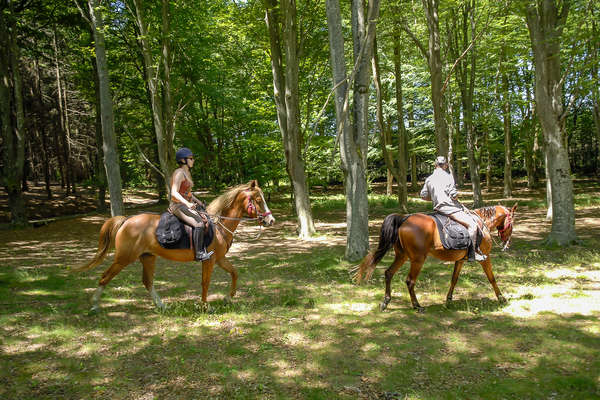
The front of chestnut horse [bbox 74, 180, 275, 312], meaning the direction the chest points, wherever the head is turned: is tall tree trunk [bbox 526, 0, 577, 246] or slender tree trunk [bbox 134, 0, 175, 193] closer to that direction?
the tall tree trunk

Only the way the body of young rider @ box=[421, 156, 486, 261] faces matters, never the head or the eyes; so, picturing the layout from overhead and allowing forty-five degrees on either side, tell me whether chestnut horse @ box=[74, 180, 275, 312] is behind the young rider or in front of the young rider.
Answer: behind

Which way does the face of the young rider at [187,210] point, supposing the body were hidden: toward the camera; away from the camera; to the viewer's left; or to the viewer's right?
to the viewer's right

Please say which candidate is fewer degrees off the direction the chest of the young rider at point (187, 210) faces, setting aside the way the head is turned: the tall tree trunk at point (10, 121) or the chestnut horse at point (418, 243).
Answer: the chestnut horse

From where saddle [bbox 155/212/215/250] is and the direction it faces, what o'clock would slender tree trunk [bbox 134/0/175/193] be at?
The slender tree trunk is roughly at 9 o'clock from the saddle.

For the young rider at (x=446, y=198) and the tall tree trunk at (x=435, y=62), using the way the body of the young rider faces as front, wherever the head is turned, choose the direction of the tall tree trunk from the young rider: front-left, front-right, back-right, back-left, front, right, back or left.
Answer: front-left

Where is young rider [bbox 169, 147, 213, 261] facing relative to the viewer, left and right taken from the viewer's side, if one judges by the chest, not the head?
facing to the right of the viewer

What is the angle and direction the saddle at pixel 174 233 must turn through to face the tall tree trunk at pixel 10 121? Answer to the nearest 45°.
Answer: approximately 135° to its left

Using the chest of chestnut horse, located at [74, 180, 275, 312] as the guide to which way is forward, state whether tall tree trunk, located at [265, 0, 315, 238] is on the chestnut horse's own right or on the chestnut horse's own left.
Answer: on the chestnut horse's own left

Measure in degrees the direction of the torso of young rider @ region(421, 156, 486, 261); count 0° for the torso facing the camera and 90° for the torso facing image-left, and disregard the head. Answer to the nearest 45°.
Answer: approximately 225°

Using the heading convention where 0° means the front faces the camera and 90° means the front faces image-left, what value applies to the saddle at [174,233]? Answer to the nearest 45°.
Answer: approximately 270°

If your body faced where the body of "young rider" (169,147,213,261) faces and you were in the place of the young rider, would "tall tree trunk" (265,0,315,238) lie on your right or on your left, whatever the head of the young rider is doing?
on your left

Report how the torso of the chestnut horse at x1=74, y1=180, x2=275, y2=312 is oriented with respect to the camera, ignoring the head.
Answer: to the viewer's right
